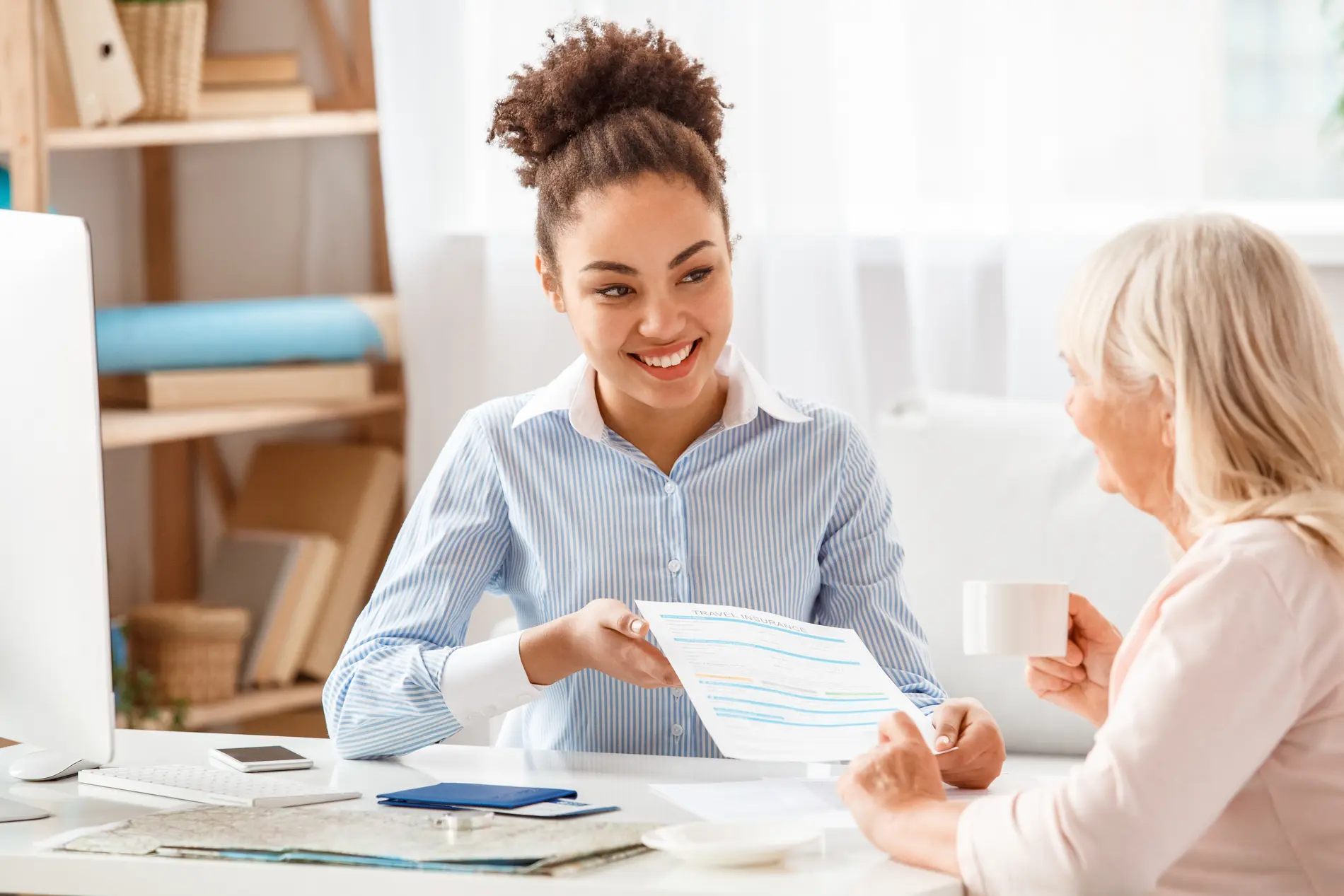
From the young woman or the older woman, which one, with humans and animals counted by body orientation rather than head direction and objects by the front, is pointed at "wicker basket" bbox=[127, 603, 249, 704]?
the older woman

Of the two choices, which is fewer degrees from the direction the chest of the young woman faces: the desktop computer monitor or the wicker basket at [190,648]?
the desktop computer monitor

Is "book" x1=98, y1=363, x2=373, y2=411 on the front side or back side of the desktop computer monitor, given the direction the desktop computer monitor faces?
on the front side

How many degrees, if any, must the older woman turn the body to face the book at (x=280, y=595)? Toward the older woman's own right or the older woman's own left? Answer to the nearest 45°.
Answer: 0° — they already face it

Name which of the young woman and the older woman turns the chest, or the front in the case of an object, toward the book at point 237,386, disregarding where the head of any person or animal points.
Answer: the older woman

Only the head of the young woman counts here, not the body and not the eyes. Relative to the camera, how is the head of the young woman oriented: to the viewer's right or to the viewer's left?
to the viewer's right

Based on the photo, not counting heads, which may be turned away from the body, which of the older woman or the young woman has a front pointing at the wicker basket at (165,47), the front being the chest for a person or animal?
the older woman

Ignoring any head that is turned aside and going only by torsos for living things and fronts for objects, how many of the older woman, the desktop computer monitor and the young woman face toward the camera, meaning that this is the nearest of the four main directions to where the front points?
1

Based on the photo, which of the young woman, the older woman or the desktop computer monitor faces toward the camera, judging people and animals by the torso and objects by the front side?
the young woman

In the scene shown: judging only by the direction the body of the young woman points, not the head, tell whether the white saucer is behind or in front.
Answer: in front

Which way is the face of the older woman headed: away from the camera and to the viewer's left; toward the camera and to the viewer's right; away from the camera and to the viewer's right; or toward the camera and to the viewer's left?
away from the camera and to the viewer's left

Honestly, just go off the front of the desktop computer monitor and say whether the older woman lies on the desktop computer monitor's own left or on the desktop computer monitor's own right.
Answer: on the desktop computer monitor's own right

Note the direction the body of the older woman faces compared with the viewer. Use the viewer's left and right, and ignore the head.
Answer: facing away from the viewer and to the left of the viewer

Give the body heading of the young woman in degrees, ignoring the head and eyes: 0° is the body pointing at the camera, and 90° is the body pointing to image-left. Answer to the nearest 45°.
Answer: approximately 0°
